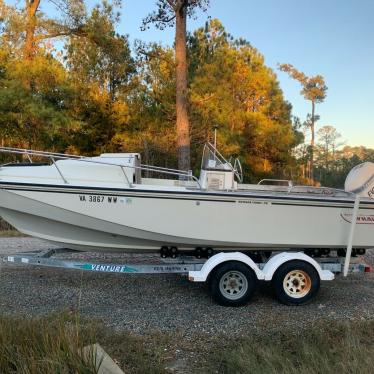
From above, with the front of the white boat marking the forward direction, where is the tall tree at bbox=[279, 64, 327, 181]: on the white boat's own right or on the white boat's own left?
on the white boat's own right

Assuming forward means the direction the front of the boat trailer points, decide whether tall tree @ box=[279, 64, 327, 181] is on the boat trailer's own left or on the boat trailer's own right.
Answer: on the boat trailer's own right

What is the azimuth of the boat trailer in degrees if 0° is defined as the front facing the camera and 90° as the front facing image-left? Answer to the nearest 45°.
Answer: approximately 90°

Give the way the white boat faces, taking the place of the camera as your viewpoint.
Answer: facing to the left of the viewer

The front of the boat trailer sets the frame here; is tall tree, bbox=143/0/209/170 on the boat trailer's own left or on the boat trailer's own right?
on the boat trailer's own right

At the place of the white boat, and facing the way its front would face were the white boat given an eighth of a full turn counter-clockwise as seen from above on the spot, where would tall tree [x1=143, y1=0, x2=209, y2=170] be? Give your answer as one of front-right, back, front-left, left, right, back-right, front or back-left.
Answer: back-right
